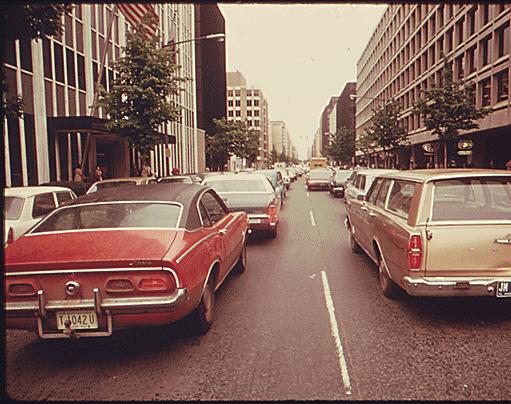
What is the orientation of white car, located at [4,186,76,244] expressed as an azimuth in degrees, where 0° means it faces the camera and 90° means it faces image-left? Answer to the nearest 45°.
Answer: approximately 225°

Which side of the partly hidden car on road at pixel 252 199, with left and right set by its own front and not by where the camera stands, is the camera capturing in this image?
back

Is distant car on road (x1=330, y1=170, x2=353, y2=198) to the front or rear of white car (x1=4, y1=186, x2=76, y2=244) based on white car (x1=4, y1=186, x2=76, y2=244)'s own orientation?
to the front

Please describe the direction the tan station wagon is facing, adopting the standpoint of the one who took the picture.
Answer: facing away from the viewer and to the left of the viewer

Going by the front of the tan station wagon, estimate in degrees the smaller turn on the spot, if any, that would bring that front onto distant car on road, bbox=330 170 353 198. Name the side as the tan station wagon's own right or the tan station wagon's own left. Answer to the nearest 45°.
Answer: approximately 45° to the tan station wagon's own right

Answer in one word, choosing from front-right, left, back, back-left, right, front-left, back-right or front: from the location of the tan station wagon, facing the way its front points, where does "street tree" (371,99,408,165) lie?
front-right

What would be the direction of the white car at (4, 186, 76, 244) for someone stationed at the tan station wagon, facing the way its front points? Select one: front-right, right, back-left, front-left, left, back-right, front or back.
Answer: front-left

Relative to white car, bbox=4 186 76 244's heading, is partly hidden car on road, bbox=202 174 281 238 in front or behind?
in front

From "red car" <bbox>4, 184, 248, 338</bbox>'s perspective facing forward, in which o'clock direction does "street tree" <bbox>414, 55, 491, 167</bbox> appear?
The street tree is roughly at 12 o'clock from the red car.
